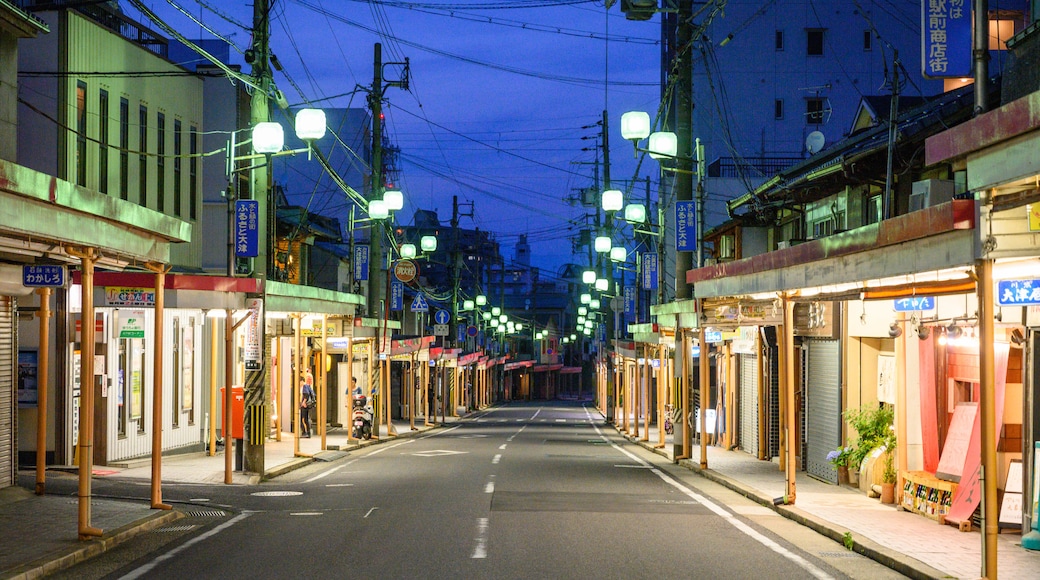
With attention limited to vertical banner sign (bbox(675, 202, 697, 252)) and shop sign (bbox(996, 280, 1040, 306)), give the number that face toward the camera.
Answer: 2

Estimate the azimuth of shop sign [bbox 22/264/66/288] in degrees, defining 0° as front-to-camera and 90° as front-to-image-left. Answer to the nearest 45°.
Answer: approximately 0°

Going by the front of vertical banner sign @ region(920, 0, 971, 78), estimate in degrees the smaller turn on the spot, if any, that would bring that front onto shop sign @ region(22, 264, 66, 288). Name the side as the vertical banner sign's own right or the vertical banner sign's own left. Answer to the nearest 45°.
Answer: approximately 45° to the vertical banner sign's own right

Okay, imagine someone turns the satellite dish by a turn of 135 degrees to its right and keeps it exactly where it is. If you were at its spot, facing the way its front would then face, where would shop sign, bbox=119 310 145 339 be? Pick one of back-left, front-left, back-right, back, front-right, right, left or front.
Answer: back-left

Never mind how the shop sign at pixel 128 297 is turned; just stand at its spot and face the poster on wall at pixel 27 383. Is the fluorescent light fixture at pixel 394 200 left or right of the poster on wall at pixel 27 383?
right

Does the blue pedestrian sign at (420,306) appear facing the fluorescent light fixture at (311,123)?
yes

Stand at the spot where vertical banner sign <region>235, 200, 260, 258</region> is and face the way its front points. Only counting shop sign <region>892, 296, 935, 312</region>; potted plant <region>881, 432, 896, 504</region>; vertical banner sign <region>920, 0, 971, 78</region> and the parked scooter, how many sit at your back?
1

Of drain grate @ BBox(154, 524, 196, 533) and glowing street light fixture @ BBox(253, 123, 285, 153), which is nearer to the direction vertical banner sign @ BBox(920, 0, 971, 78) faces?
the drain grate

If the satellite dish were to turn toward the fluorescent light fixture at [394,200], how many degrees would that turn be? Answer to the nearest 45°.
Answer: approximately 45° to its right

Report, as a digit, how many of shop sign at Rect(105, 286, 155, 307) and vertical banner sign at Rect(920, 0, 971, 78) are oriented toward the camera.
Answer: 2

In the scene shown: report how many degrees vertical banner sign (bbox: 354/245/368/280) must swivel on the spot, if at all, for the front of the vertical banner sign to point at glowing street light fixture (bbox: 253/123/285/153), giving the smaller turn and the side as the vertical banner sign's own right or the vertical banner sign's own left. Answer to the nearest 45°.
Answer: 0° — it already faces it

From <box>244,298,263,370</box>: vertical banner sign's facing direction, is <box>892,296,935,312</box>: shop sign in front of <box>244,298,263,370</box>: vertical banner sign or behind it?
in front
